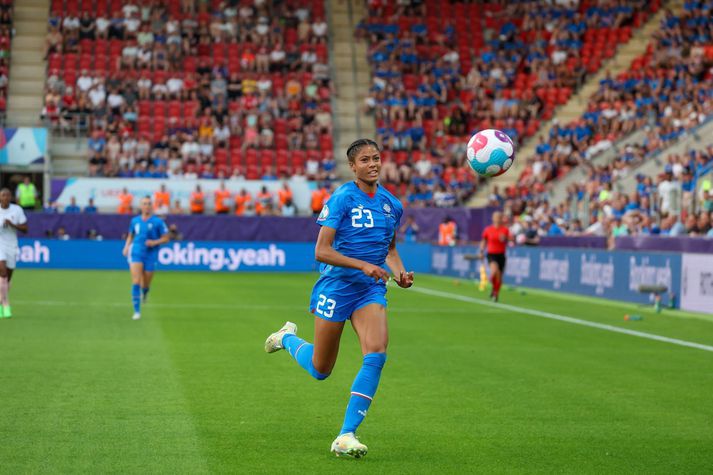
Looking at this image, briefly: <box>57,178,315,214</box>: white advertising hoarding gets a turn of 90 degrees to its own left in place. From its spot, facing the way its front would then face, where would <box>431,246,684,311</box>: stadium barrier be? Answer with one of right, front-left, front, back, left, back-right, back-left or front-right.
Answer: front-right

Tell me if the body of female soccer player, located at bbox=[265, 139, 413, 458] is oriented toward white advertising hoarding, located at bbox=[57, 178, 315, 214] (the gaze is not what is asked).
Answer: no

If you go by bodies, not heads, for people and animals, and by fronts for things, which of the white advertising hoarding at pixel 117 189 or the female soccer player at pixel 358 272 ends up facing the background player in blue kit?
the white advertising hoarding

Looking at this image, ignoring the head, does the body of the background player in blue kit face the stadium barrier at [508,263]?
no

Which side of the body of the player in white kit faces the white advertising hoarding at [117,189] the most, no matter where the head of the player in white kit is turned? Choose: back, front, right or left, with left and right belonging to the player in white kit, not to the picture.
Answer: back

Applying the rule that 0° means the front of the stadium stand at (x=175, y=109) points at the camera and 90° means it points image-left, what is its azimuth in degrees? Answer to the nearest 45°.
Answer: approximately 0°

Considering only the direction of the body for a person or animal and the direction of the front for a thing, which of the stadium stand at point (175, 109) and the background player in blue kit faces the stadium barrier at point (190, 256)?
the stadium stand

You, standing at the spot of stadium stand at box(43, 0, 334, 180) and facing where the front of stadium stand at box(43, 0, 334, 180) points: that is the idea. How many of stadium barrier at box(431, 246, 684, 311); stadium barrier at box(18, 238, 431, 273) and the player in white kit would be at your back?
0

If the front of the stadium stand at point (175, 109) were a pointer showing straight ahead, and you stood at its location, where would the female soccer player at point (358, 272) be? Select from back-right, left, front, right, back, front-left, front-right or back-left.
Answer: front

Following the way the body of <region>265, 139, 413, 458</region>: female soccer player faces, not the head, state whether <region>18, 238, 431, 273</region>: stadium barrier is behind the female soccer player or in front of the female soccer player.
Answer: behind

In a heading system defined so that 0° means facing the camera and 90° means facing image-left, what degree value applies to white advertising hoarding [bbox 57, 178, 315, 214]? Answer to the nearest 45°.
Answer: approximately 0°

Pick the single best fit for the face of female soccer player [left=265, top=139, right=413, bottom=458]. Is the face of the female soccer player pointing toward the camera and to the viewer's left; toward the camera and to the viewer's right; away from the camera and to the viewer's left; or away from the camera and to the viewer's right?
toward the camera and to the viewer's right

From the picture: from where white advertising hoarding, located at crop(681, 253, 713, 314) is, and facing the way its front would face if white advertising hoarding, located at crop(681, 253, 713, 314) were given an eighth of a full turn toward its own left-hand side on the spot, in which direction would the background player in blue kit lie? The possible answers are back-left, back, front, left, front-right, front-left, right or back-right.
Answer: front-right

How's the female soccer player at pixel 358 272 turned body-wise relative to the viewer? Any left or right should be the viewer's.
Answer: facing the viewer and to the right of the viewer

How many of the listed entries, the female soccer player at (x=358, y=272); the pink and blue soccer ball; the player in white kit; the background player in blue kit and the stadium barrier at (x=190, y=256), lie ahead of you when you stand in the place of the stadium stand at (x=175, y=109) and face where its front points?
5

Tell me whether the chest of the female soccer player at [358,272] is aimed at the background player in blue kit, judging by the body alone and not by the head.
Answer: no

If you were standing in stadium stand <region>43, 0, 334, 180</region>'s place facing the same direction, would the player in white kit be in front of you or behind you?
in front
